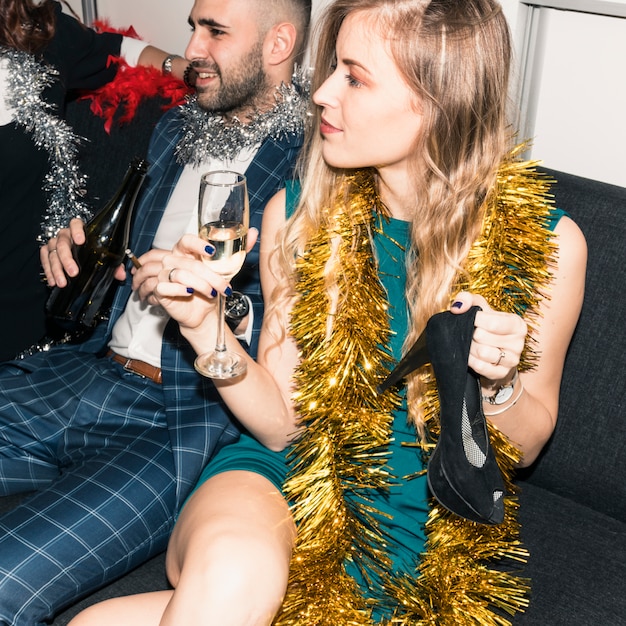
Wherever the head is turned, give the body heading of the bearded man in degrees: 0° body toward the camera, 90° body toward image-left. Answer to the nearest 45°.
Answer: approximately 45°

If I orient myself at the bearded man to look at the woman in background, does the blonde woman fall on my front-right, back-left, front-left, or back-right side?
back-right

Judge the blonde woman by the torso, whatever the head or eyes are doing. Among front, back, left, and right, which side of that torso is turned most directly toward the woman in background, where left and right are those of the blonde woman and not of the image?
right

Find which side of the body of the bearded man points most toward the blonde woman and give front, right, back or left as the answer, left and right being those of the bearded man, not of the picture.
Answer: left

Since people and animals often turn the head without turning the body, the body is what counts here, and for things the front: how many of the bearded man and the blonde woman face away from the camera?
0

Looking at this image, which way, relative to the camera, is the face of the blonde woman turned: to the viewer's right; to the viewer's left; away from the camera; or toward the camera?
to the viewer's left

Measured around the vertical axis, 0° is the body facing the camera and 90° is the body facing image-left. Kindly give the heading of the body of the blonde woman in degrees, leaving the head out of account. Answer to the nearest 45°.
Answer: approximately 45°

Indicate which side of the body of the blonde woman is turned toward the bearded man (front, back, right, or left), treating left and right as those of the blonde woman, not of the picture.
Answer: right
